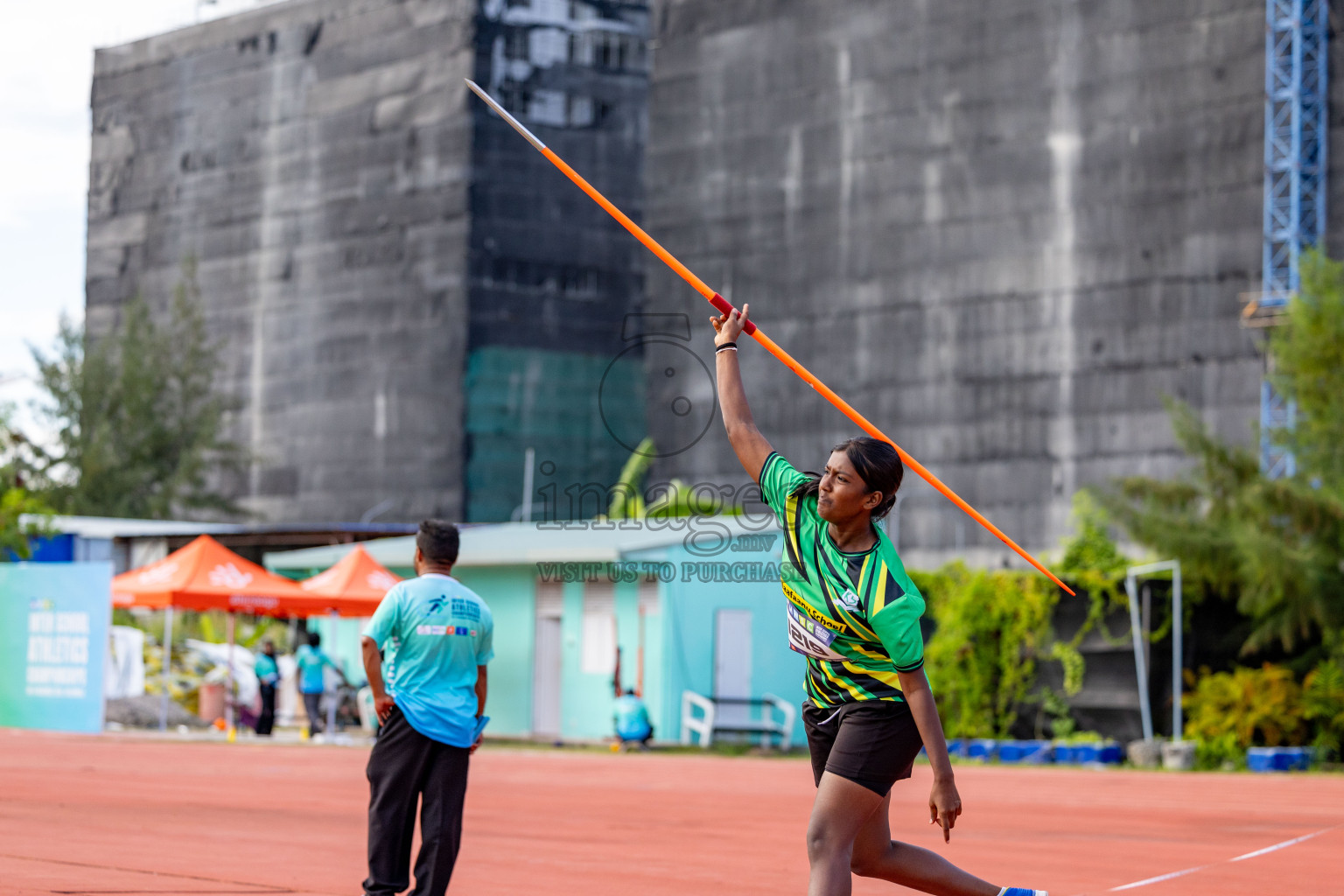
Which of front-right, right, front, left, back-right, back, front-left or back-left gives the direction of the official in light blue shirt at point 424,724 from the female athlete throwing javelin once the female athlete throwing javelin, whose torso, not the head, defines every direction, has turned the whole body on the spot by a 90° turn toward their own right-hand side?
front

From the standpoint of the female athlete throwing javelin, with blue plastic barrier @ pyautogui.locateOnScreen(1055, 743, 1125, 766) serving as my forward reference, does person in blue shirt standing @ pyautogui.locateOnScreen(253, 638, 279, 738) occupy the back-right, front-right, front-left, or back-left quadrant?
front-left

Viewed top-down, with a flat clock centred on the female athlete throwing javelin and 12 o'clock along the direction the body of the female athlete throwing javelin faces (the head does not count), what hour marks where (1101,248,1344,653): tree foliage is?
The tree foliage is roughly at 5 o'clock from the female athlete throwing javelin.

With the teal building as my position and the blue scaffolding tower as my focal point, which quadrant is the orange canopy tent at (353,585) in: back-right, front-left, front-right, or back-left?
back-left

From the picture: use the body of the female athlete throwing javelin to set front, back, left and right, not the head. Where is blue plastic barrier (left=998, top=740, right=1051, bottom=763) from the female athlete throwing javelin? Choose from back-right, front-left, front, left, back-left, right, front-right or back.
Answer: back-right

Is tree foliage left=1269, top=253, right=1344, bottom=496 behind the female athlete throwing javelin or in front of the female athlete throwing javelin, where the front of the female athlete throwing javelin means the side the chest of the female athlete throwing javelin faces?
behind

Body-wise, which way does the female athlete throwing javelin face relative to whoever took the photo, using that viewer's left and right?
facing the viewer and to the left of the viewer

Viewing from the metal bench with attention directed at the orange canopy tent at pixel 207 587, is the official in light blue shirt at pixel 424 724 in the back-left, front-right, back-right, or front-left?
back-left

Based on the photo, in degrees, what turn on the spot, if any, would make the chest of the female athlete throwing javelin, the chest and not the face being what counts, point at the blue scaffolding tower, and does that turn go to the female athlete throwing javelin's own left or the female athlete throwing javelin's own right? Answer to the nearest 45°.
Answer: approximately 135° to the female athlete throwing javelin's own right

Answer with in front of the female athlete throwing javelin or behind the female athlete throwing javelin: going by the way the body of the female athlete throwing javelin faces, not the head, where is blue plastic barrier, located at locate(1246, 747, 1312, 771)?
behind
